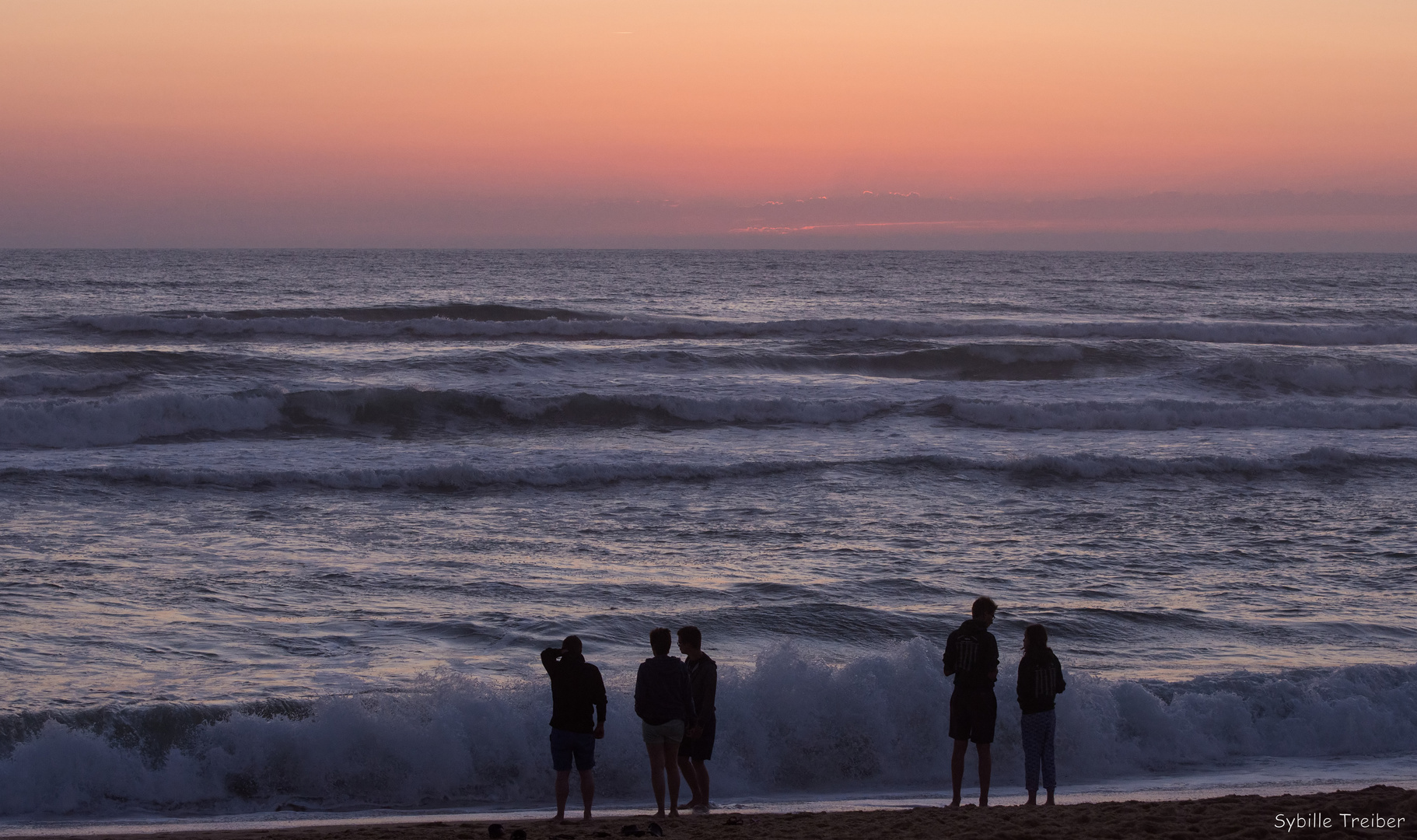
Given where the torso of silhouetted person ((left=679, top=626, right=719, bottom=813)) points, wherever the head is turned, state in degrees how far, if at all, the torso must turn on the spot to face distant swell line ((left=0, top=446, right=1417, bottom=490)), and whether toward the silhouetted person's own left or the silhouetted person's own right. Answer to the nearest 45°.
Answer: approximately 90° to the silhouetted person's own right

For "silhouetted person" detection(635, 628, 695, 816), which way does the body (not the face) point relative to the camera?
away from the camera

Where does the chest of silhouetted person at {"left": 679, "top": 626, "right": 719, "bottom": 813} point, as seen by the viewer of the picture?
to the viewer's left

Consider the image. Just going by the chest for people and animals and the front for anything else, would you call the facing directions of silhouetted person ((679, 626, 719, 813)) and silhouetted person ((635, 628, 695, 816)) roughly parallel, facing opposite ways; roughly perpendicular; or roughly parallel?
roughly perpendicular

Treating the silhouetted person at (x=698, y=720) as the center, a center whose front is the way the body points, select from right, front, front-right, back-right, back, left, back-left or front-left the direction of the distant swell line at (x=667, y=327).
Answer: right

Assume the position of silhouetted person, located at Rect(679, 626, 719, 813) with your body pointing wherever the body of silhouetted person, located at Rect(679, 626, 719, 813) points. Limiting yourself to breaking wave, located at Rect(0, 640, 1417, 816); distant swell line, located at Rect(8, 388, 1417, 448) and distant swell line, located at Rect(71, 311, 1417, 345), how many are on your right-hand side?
3

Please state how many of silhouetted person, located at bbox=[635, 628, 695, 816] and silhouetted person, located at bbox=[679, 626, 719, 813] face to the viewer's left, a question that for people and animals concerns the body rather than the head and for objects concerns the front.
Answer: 1

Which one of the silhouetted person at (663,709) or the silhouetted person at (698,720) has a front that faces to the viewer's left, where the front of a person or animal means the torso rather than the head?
the silhouetted person at (698,720)

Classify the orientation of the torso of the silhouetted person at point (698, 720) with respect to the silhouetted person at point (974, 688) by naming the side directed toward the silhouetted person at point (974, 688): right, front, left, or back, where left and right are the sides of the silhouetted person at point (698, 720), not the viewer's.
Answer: back

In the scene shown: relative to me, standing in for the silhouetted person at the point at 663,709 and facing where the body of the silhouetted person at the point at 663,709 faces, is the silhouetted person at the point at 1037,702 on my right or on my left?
on my right

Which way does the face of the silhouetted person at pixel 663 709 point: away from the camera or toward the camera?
away from the camera

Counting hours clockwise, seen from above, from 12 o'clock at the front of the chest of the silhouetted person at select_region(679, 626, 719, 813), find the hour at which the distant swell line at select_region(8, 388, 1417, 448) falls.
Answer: The distant swell line is roughly at 3 o'clock from the silhouetted person.

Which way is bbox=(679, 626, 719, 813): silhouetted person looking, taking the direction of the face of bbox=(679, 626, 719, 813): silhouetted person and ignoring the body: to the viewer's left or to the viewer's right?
to the viewer's left

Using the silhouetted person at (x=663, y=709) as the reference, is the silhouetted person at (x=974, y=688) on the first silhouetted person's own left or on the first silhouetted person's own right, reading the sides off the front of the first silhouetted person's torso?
on the first silhouetted person's own right
